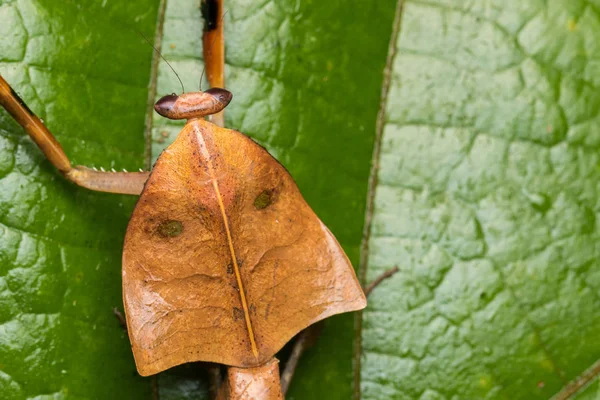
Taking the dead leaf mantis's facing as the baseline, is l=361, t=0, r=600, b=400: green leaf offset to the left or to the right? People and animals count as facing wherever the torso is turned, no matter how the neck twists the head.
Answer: on its right

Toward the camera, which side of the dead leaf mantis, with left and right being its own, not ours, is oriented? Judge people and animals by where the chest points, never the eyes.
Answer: back
